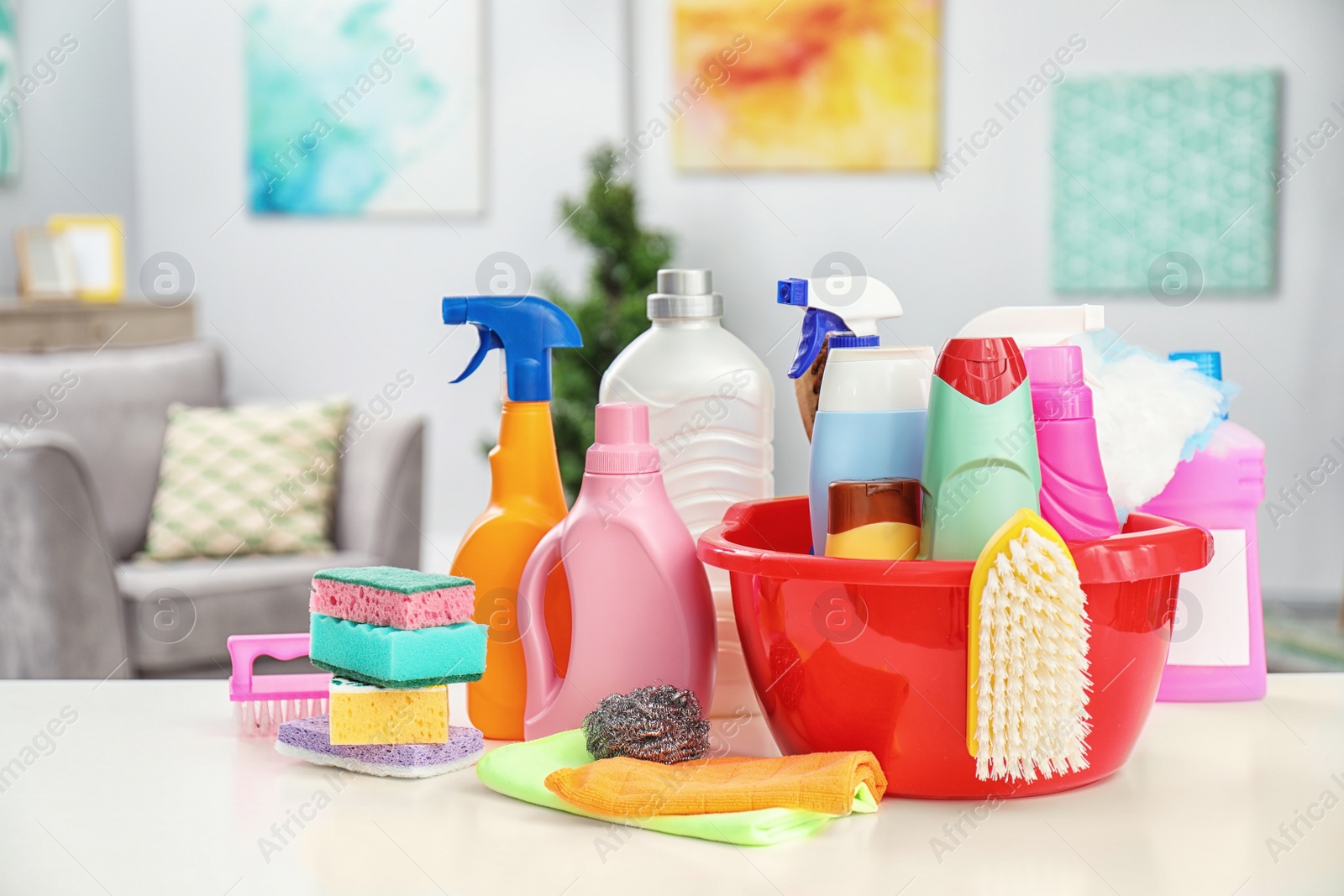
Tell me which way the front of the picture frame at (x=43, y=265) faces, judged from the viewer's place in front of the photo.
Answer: facing the viewer

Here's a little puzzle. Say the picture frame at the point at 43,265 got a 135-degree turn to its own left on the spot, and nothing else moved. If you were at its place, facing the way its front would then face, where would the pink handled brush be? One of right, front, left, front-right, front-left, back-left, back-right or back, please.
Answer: back-right

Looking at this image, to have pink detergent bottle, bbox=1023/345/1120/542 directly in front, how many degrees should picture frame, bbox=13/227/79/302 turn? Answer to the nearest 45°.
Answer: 0° — it already faces it

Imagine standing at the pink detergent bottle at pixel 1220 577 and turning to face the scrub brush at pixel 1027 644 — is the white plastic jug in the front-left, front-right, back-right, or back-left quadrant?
front-right

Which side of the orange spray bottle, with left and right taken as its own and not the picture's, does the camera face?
left

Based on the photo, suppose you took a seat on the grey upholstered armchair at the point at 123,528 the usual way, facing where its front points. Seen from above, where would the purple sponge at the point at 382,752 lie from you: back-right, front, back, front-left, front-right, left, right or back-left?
front-right

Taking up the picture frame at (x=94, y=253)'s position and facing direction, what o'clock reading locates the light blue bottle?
The light blue bottle is roughly at 12 o'clock from the picture frame.

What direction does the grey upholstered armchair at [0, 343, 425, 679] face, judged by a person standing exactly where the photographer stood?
facing the viewer and to the right of the viewer

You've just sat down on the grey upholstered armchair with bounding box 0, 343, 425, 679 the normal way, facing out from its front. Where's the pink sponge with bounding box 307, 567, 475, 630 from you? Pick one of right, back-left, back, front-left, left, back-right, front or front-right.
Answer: front-right
